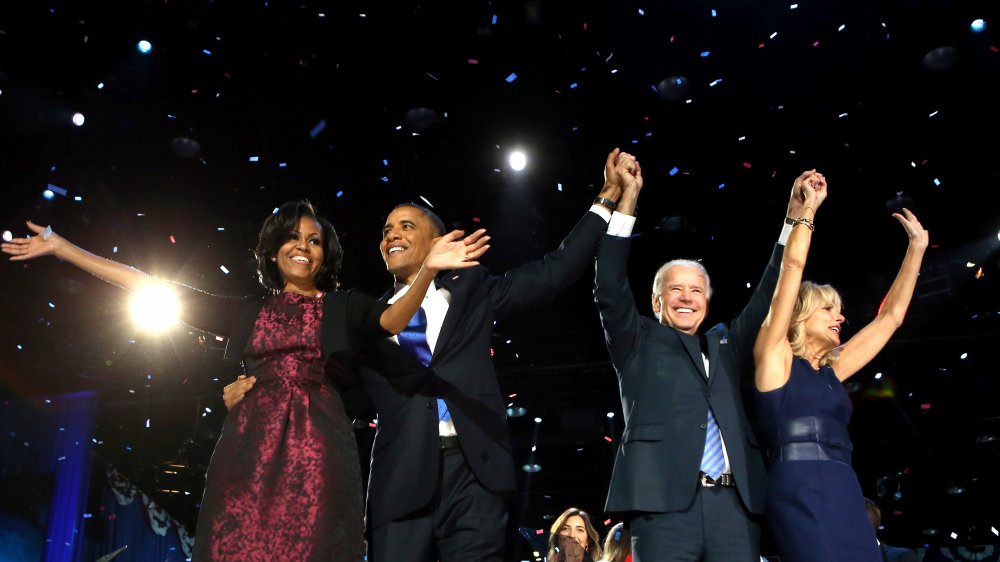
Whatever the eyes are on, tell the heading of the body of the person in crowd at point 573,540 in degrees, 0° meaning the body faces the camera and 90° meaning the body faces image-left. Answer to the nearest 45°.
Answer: approximately 0°

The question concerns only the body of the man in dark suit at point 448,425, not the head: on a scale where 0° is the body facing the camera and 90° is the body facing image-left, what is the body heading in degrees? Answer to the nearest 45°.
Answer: approximately 45°

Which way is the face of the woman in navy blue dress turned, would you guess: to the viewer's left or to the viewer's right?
to the viewer's right

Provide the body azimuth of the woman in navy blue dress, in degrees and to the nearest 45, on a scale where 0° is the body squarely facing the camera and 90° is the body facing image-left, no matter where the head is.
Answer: approximately 315°

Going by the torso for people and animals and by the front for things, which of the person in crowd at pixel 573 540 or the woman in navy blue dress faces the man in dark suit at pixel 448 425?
the person in crowd

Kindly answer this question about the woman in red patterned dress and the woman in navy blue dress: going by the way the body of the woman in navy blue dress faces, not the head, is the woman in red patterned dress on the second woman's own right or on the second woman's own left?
on the second woman's own right

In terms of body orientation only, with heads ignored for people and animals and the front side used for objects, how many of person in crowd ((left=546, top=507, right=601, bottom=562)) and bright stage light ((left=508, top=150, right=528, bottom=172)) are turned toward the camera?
2
